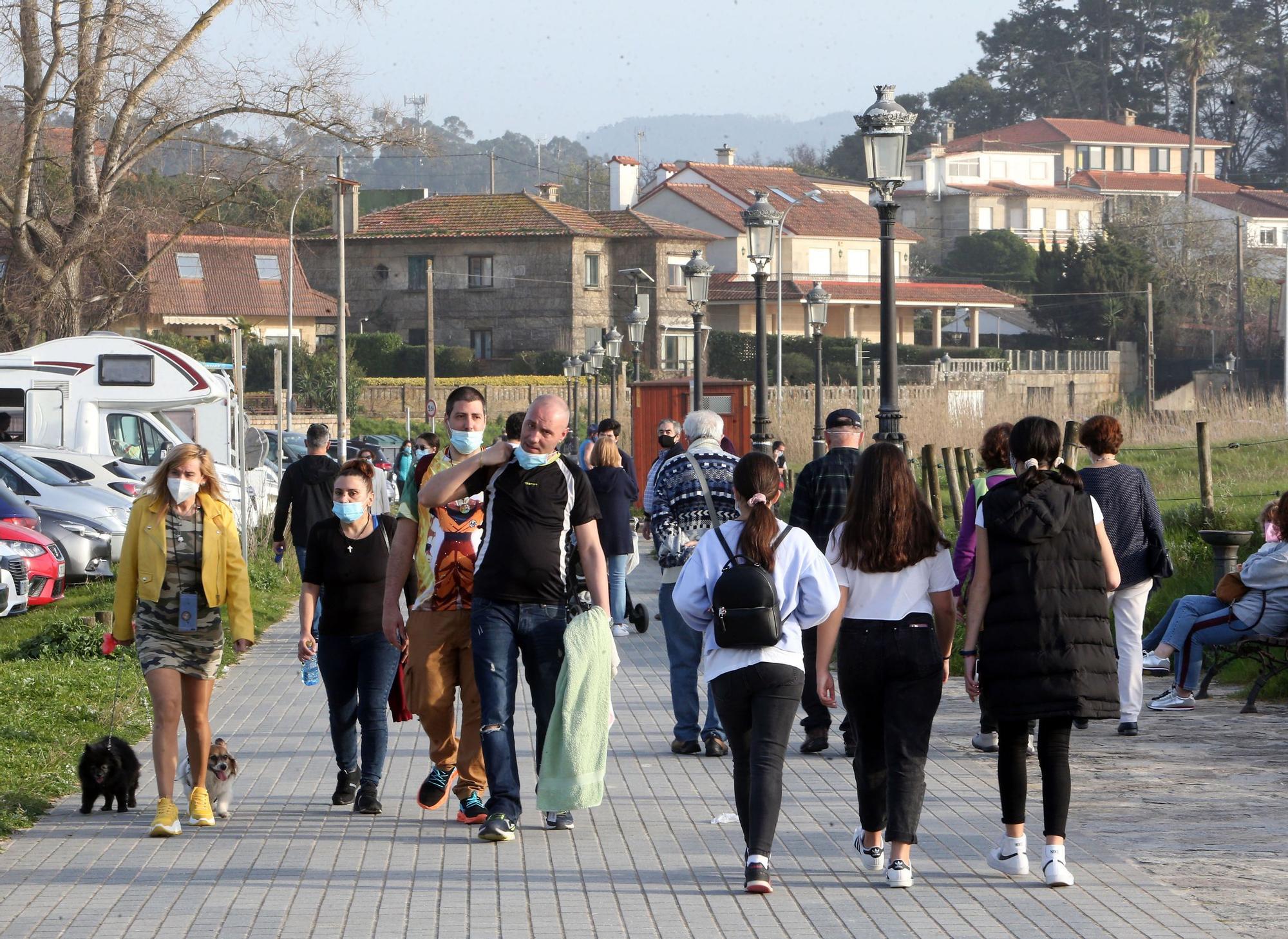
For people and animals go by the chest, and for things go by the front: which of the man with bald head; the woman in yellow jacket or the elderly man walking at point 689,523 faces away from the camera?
the elderly man walking

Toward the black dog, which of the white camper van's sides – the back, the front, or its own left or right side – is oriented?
right

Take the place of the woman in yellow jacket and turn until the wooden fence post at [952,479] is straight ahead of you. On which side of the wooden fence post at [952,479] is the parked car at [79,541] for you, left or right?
left

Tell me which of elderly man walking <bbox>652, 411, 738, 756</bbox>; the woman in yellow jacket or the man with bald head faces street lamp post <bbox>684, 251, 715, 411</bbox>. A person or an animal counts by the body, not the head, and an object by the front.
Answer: the elderly man walking

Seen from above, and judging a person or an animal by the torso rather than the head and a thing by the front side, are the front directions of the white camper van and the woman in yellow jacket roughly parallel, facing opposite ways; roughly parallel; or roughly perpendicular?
roughly perpendicular

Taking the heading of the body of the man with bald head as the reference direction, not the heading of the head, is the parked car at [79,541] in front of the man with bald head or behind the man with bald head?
behind

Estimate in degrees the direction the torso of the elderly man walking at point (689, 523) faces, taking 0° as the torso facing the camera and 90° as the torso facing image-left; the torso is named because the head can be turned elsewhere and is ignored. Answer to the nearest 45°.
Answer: approximately 180°

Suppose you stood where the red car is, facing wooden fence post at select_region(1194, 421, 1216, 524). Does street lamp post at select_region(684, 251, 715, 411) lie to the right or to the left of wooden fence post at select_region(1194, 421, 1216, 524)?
left
